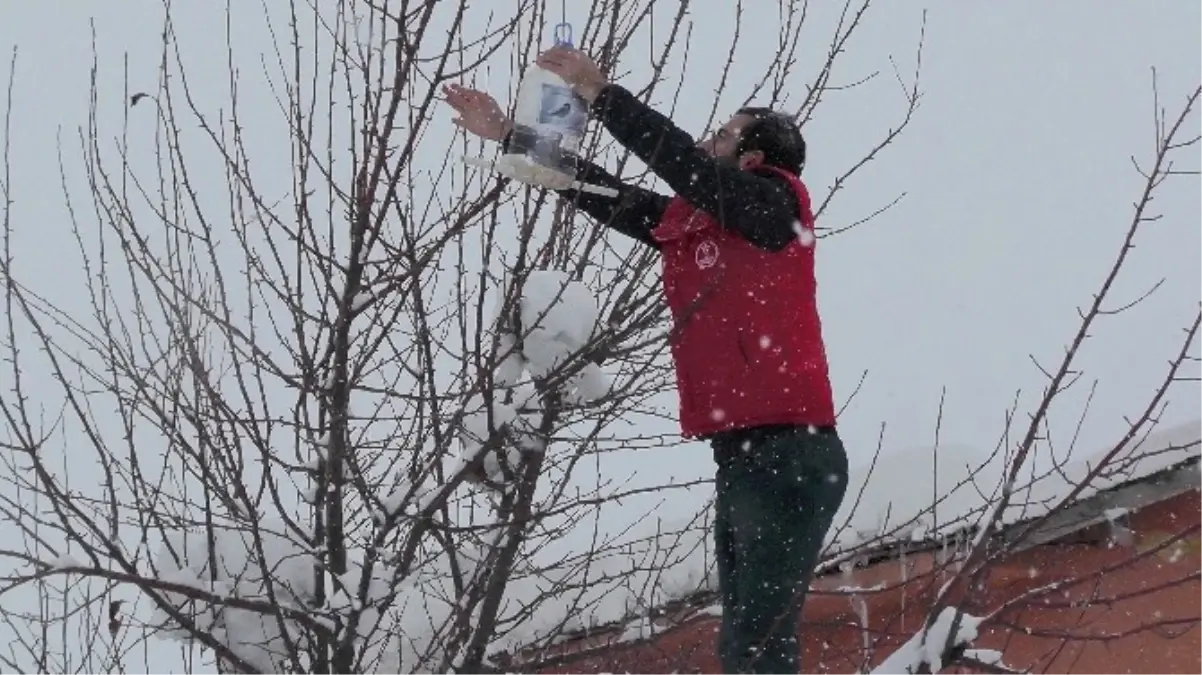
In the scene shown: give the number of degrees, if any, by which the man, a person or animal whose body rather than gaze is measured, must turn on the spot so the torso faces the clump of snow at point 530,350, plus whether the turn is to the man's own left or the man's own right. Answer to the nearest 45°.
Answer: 0° — they already face it

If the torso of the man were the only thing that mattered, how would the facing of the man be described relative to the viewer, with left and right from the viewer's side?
facing to the left of the viewer

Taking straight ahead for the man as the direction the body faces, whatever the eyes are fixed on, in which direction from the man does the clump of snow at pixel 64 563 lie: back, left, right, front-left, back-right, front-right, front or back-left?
front

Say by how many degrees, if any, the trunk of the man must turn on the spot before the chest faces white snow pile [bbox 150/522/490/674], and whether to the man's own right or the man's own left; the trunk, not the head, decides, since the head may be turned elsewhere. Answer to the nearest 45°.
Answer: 0° — they already face it
